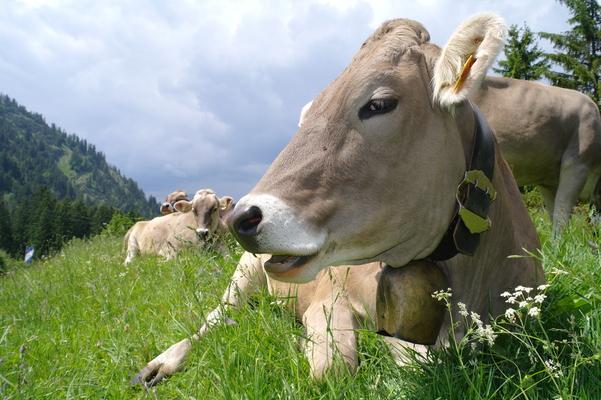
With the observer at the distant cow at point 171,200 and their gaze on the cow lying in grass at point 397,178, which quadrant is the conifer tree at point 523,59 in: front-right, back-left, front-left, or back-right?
back-left

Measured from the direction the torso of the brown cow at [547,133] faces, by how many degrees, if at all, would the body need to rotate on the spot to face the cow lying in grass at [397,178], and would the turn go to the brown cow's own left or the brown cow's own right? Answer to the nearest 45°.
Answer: approximately 90° to the brown cow's own left

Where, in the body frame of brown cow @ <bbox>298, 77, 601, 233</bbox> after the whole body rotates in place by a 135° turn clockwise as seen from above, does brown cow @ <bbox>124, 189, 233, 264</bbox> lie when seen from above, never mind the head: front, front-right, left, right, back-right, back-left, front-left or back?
left

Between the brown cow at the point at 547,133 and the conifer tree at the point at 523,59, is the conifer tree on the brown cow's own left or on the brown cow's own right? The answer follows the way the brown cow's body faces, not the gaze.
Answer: on the brown cow's own right

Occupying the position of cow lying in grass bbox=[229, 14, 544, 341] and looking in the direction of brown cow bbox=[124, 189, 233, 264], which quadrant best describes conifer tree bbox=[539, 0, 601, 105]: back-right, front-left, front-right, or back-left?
front-right

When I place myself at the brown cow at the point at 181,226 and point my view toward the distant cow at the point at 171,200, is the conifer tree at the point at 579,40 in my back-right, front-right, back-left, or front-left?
front-right

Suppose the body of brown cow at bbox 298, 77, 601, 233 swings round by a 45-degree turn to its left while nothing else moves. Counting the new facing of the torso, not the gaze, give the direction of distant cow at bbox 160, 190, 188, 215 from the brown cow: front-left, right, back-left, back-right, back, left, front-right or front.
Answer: right

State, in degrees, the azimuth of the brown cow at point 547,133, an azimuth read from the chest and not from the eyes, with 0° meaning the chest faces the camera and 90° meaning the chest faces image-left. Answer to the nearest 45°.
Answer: approximately 90°

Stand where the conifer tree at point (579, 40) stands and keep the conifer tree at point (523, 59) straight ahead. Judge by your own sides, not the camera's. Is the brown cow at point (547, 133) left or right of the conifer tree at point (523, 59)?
left

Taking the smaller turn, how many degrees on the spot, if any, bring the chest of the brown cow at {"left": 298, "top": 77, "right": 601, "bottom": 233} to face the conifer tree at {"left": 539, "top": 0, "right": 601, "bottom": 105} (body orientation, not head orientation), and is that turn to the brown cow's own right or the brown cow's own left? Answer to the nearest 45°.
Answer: approximately 90° to the brown cow's own right
